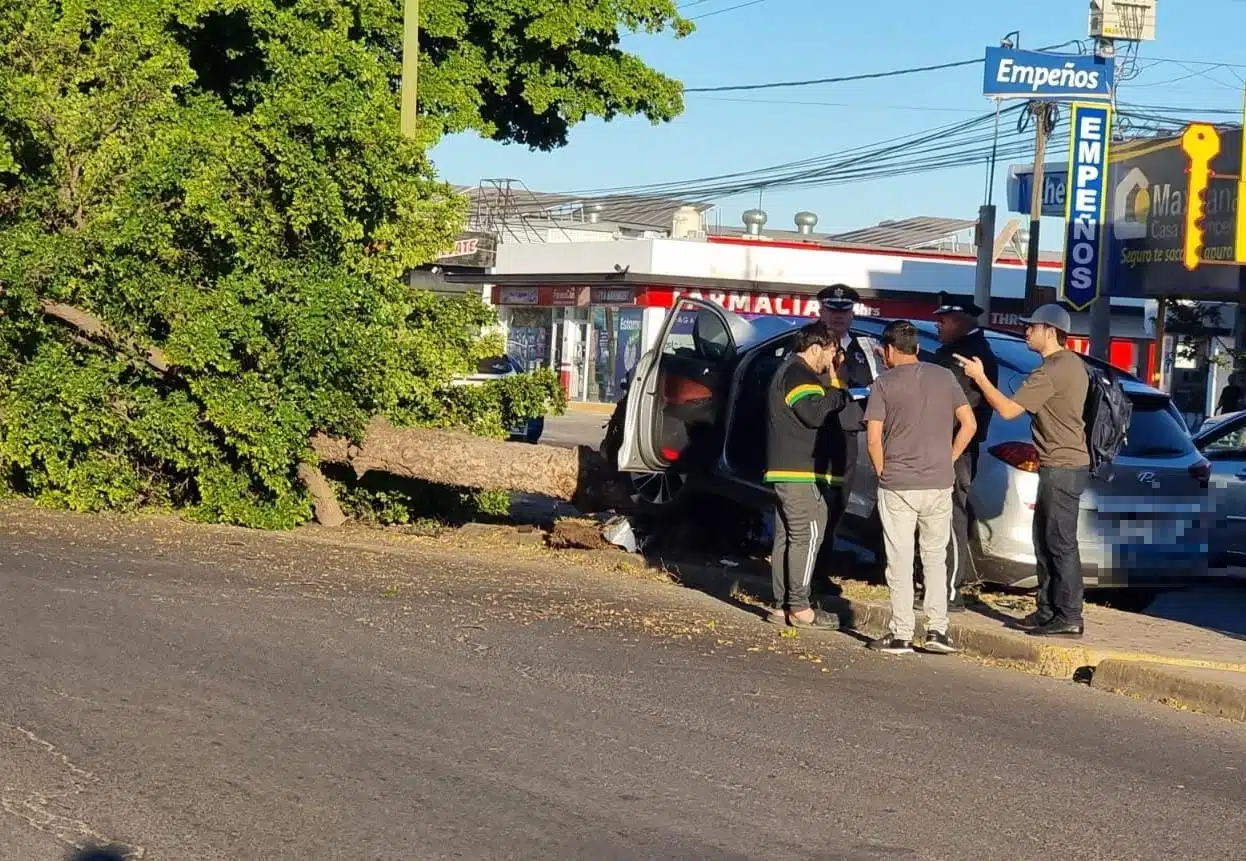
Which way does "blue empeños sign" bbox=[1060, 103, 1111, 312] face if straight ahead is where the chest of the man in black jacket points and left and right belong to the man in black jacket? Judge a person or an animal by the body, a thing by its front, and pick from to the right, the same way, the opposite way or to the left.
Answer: to the right

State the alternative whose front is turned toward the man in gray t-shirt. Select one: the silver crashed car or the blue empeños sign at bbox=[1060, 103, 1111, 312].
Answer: the blue empeños sign

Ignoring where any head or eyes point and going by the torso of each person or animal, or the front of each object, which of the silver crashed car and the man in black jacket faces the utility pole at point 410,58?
the silver crashed car

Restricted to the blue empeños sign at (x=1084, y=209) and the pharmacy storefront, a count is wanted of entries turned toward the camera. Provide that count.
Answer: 2

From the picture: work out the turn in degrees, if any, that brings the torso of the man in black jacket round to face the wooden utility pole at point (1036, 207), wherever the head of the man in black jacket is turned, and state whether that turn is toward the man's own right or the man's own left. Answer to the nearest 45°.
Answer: approximately 90° to the man's own left

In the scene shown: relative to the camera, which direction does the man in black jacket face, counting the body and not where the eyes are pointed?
to the viewer's right

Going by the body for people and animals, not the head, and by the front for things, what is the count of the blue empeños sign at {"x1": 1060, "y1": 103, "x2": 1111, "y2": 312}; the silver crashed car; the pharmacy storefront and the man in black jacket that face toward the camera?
2

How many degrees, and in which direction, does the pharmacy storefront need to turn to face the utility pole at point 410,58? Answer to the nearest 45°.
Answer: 0° — it already faces it

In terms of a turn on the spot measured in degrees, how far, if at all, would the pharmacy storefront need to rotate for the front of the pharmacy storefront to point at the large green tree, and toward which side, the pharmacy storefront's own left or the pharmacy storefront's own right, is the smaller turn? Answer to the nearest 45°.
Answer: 0° — it already faces it

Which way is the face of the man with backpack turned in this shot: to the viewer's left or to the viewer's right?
to the viewer's left

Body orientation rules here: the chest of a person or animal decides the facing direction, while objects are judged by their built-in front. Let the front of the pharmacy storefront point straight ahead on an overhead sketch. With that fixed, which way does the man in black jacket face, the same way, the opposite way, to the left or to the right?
to the left

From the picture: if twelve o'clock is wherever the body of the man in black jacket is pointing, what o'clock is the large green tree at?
The large green tree is roughly at 7 o'clock from the man in black jacket.
